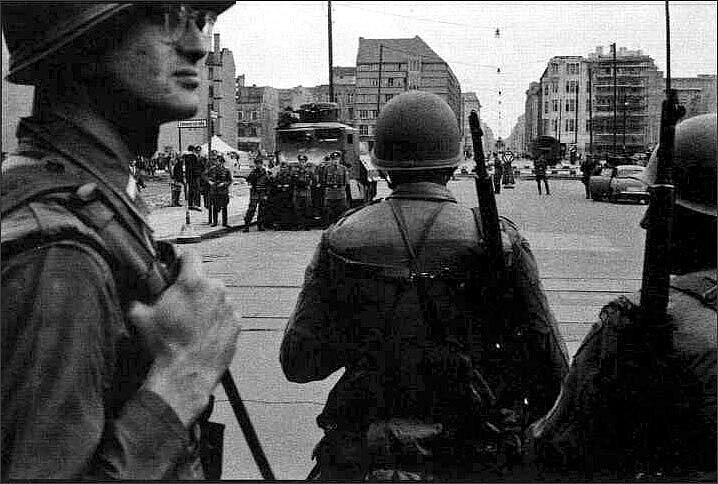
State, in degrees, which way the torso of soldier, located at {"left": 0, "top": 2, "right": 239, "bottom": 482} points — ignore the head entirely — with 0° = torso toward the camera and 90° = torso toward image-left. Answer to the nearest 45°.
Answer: approximately 270°

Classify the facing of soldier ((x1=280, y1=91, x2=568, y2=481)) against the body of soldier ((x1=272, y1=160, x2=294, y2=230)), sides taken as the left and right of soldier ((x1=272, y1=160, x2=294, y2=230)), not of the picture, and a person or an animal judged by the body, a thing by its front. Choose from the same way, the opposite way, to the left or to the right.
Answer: the opposite way

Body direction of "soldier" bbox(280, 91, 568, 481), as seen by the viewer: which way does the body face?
away from the camera

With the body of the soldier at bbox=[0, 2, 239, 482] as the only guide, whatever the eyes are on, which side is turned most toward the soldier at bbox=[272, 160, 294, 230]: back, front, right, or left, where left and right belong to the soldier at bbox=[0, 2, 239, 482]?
left

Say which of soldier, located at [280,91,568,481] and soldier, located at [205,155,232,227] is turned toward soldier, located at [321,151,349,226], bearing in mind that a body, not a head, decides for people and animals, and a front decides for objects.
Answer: soldier, located at [280,91,568,481]

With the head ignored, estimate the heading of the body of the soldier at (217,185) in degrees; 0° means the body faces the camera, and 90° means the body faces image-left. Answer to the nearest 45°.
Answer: approximately 0°

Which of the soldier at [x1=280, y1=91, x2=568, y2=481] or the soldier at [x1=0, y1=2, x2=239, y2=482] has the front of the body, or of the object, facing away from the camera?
the soldier at [x1=280, y1=91, x2=568, y2=481]

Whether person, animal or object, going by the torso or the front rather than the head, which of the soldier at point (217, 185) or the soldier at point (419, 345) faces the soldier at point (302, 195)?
the soldier at point (419, 345)

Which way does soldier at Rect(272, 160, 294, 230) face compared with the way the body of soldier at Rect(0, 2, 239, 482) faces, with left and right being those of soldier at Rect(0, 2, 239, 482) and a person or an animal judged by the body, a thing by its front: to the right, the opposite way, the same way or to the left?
to the right

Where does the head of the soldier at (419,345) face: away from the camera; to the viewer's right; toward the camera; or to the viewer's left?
away from the camera

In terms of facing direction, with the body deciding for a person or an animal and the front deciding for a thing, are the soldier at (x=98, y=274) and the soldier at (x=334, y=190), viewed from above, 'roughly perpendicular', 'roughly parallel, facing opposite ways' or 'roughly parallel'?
roughly perpendicular
